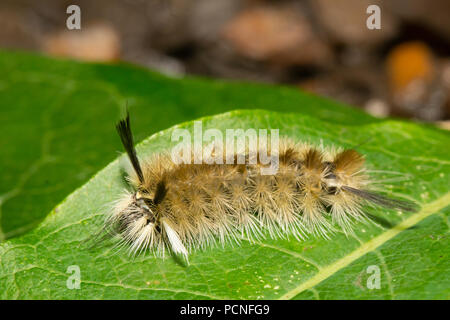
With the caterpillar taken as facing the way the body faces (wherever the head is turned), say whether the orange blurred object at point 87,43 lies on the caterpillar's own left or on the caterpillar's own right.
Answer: on the caterpillar's own right

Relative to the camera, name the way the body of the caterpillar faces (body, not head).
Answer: to the viewer's left
